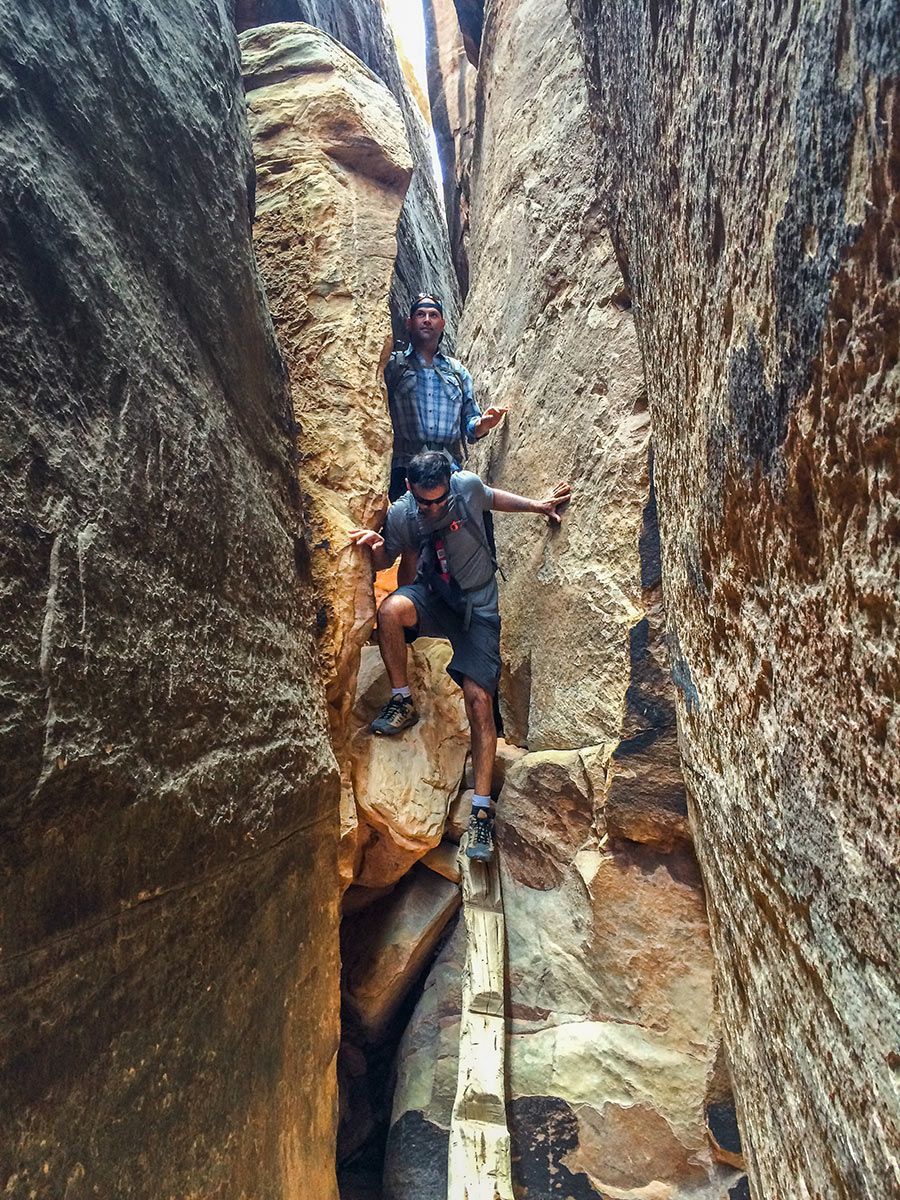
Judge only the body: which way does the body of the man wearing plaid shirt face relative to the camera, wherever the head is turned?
toward the camera

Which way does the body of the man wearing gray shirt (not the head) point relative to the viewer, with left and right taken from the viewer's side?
facing the viewer

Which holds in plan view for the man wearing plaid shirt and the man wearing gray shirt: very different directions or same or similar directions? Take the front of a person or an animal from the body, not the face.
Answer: same or similar directions

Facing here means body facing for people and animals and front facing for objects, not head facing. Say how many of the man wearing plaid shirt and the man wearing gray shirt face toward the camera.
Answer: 2
